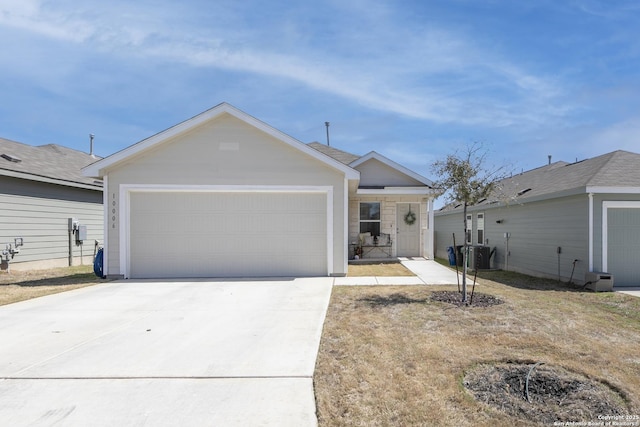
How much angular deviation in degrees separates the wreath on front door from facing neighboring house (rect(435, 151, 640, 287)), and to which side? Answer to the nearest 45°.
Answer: approximately 45° to its left

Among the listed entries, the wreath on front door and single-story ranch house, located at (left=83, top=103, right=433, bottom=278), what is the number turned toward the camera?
2

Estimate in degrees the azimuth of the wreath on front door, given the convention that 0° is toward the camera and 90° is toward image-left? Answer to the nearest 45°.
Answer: approximately 0°

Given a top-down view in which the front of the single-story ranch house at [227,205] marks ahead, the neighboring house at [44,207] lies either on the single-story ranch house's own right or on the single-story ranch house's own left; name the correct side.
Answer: on the single-story ranch house's own right

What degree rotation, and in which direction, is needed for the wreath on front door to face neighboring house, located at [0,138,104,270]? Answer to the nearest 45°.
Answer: approximately 90° to its right
